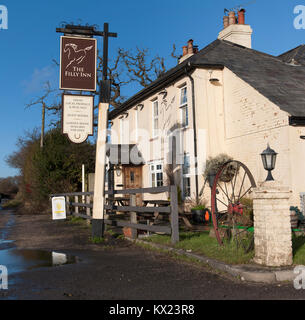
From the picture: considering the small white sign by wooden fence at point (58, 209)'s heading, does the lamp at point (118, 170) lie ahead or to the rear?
to the rear

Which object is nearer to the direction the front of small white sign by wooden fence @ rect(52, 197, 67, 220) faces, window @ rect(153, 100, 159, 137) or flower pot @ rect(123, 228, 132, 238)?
the flower pot

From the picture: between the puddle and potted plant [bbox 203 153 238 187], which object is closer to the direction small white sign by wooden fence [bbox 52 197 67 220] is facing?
the puddle

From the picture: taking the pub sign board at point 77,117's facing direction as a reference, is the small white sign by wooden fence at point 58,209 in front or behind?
behind

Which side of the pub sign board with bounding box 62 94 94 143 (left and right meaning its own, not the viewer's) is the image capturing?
front

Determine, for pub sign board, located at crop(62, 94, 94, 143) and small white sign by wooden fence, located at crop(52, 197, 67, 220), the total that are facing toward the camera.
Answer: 2

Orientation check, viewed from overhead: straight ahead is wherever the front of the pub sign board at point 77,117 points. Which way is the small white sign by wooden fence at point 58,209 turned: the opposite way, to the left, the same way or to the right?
the same way

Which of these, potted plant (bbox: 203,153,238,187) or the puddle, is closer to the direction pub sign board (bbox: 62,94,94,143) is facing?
the puddle

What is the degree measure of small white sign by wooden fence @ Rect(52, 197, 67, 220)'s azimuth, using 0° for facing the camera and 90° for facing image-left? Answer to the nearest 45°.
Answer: approximately 0°

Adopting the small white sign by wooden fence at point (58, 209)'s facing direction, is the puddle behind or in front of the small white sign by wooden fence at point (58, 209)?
in front

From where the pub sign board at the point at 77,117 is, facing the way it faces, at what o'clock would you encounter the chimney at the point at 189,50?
The chimney is roughly at 7 o'clock from the pub sign board.
